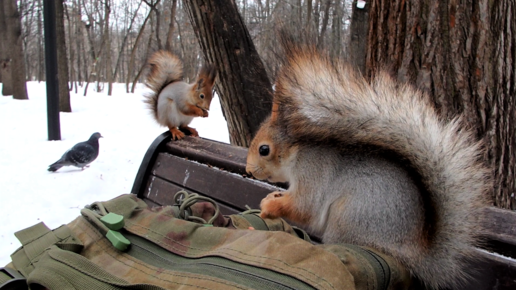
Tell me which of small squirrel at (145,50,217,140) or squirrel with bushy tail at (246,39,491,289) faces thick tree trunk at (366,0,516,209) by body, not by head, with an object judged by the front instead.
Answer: small squirrel at (145,50,217,140)

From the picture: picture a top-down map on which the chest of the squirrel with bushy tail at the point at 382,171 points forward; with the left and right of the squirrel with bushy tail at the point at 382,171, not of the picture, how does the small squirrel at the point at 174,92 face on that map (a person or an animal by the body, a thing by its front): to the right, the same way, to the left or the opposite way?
the opposite way

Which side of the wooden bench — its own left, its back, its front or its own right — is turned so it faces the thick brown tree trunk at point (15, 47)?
right

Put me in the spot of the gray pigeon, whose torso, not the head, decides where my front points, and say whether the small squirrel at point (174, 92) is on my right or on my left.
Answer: on my right

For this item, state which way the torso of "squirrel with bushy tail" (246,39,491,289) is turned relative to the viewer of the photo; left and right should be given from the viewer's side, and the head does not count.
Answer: facing to the left of the viewer

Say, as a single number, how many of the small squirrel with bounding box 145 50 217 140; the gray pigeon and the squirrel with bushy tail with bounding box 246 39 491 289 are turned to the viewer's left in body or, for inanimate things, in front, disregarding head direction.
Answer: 1

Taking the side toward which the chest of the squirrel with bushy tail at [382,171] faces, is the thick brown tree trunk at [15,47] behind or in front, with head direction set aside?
in front

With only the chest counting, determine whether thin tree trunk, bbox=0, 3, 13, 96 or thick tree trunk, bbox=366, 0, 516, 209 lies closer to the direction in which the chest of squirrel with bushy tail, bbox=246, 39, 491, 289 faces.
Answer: the thin tree trunk

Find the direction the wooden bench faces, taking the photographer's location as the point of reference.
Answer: facing the viewer and to the left of the viewer

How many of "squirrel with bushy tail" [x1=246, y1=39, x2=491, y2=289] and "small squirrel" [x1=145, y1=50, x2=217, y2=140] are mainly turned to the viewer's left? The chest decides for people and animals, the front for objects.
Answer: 1

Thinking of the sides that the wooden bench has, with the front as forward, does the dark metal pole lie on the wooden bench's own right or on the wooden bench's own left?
on the wooden bench's own right

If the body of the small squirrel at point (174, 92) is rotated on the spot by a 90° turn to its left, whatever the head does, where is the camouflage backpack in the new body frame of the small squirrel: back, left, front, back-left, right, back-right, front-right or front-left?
back-right

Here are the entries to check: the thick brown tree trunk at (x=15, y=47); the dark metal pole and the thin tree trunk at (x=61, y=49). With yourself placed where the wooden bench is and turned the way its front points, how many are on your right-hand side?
3
